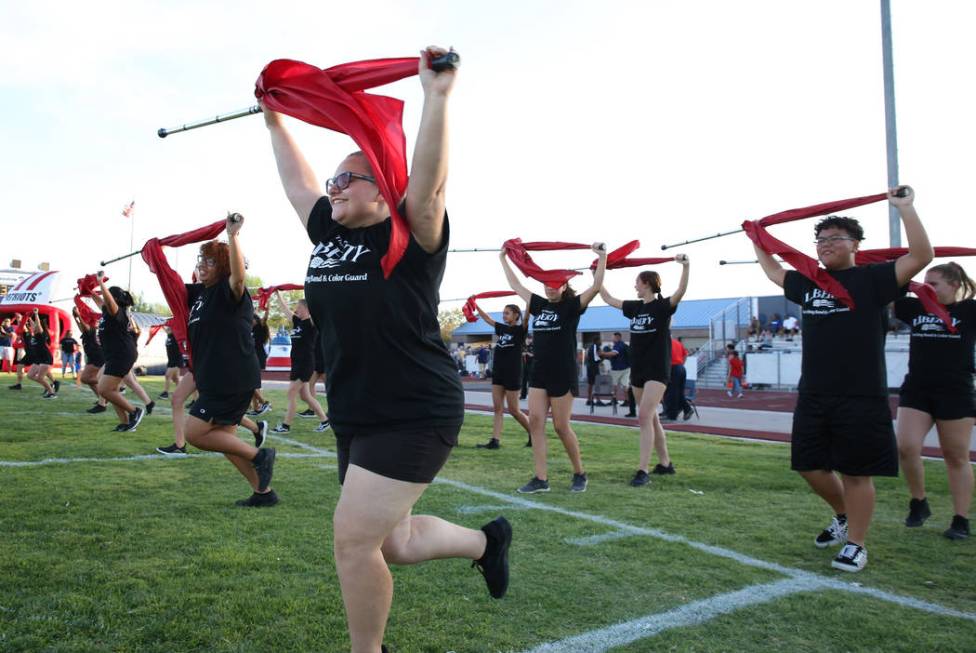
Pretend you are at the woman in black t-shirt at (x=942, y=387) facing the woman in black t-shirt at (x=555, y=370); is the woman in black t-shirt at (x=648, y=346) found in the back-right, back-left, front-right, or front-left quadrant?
front-right

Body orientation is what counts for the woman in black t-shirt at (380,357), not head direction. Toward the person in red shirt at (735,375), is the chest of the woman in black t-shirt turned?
no

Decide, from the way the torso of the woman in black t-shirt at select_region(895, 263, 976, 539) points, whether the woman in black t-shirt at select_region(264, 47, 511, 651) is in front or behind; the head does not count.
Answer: in front

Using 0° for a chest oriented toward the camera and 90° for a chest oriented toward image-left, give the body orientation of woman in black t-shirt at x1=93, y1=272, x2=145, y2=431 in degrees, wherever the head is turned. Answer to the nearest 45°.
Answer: approximately 90°

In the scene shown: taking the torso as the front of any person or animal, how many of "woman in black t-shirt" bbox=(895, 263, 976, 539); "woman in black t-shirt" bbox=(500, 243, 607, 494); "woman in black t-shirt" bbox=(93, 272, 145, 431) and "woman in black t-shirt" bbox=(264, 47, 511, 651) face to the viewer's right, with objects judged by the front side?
0

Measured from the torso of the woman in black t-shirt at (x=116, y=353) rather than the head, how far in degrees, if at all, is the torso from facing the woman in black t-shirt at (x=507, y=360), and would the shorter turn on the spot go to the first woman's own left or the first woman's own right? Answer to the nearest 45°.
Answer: approximately 135° to the first woman's own left

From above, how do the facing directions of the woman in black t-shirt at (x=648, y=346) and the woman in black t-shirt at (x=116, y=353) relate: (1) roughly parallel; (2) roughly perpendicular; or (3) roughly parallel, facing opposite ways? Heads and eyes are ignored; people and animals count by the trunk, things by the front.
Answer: roughly parallel

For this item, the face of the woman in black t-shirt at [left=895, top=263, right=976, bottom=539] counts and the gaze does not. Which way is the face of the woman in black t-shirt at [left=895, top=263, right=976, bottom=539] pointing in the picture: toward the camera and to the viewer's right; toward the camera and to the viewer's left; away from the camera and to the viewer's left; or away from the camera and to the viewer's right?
toward the camera and to the viewer's left

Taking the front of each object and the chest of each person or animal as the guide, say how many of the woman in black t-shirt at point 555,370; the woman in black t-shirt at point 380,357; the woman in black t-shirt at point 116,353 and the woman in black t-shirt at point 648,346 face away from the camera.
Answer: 0

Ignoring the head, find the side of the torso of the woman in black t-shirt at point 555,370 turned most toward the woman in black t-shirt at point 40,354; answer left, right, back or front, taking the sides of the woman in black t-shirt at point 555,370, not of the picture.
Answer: right

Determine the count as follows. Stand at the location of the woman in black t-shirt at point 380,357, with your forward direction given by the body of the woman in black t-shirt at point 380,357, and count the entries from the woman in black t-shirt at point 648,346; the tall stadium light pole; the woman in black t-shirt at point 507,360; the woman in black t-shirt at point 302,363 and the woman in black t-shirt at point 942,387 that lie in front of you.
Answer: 0

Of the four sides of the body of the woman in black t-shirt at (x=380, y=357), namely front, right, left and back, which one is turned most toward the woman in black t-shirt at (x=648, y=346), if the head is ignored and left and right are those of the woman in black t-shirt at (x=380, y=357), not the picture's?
back

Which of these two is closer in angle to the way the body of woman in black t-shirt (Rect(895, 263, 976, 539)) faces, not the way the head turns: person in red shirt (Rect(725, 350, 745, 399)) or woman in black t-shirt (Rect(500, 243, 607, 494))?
the woman in black t-shirt

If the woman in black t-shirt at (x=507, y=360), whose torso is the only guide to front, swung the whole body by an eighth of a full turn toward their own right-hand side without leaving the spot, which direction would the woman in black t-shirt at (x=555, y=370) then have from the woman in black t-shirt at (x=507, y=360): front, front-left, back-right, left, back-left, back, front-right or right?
left

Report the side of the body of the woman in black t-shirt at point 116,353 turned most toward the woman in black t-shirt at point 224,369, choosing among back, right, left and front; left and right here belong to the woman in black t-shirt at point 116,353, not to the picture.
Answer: left

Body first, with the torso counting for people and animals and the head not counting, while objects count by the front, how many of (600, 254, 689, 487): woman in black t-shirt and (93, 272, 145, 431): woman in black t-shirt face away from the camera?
0
